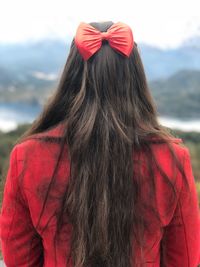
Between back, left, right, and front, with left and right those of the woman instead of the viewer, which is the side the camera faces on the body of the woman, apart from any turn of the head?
back

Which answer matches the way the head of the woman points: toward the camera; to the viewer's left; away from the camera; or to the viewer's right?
away from the camera
